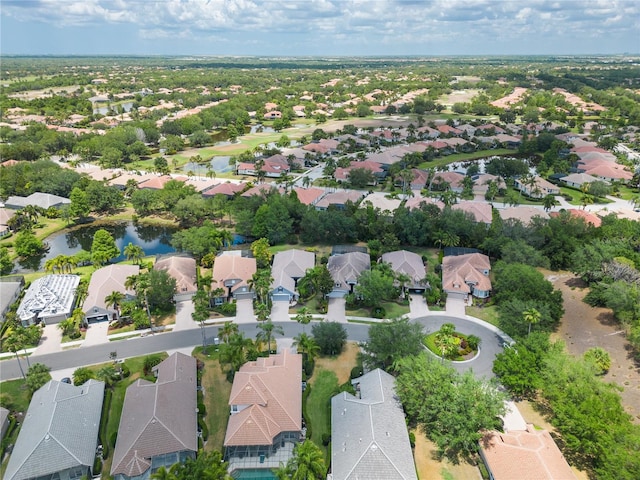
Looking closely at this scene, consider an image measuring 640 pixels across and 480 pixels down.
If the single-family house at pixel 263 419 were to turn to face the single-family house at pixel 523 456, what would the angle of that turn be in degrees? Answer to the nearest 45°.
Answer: approximately 90° to its right

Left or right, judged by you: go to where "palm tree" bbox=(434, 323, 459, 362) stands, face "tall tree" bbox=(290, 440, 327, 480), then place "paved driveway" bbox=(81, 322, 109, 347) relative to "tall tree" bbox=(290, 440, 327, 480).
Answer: right

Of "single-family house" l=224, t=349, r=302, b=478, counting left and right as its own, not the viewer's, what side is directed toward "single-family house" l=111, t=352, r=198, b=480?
left

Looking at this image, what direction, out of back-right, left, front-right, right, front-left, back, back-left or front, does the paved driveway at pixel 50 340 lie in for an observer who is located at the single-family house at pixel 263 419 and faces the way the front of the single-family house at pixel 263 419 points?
front-left

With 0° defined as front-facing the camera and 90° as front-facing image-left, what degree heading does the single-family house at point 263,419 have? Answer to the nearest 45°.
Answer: approximately 180°

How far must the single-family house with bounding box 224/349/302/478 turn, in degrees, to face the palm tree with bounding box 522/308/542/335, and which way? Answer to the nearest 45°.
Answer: approximately 90° to its right

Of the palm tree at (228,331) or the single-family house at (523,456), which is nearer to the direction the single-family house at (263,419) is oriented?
the palm tree

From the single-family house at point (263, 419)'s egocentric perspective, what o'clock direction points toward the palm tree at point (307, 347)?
The palm tree is roughly at 1 o'clock from the single-family house.

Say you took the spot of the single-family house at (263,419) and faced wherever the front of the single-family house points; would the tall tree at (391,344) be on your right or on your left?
on your right

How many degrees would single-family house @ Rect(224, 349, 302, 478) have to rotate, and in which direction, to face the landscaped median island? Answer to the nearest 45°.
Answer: approximately 90° to its right

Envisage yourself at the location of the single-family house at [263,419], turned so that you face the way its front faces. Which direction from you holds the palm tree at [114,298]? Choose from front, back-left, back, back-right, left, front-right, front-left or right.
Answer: front-left

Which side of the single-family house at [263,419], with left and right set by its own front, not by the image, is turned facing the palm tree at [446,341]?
right

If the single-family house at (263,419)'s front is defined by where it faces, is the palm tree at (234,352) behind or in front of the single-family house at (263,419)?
in front

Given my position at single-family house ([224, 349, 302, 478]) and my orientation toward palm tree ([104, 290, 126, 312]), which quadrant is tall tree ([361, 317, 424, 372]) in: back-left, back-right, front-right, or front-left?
back-right
